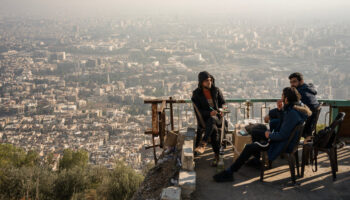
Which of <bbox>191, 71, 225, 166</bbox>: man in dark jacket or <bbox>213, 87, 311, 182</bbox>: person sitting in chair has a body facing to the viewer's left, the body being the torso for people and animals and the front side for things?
the person sitting in chair

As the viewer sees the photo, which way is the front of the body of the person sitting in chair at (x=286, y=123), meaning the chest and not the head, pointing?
to the viewer's left

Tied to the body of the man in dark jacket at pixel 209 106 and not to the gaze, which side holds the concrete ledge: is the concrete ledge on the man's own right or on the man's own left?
on the man's own right

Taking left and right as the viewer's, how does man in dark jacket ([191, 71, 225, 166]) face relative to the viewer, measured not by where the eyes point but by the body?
facing the viewer and to the right of the viewer

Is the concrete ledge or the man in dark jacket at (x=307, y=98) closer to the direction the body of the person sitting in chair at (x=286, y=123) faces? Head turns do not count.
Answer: the concrete ledge

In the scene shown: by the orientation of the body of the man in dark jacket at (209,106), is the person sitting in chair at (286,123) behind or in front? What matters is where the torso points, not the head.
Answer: in front

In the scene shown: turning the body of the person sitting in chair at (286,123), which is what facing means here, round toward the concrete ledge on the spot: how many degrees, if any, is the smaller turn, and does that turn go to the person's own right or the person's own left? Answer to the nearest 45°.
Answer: approximately 45° to the person's own left

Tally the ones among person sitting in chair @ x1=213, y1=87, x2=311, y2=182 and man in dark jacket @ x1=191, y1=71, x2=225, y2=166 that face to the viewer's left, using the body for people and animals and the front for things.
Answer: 1
